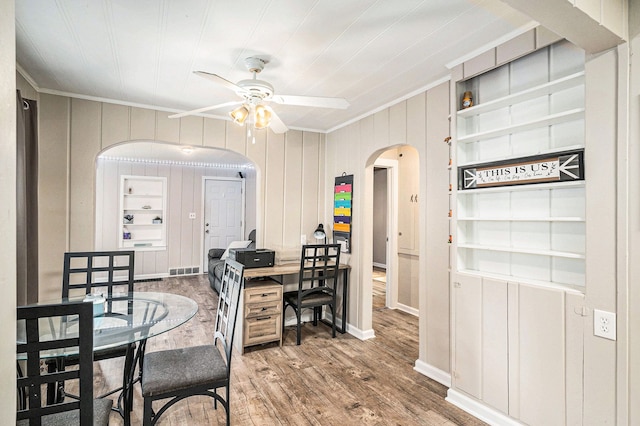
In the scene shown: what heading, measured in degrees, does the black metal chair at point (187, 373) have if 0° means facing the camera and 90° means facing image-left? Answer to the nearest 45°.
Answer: approximately 90°

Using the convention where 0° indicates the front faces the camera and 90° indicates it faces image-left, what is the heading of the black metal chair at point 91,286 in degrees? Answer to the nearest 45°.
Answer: approximately 0°

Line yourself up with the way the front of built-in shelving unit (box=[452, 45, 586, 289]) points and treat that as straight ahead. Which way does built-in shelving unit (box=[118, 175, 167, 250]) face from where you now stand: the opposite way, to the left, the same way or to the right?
to the left

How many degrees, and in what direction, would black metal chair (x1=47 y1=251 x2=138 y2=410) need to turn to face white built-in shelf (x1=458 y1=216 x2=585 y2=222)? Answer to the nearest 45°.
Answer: approximately 45° to its left

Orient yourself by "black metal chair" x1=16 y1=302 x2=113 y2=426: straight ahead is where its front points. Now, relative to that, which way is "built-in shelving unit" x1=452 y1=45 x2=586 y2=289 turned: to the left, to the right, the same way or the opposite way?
to the left

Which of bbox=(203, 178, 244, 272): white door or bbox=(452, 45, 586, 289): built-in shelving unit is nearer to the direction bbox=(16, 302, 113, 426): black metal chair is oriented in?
the white door

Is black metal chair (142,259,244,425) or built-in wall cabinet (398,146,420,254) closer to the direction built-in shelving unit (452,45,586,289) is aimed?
the black metal chair

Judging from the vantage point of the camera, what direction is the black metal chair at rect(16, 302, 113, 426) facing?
facing away from the viewer and to the right of the viewer

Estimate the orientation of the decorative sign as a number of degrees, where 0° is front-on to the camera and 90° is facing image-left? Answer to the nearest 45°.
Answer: approximately 45°
